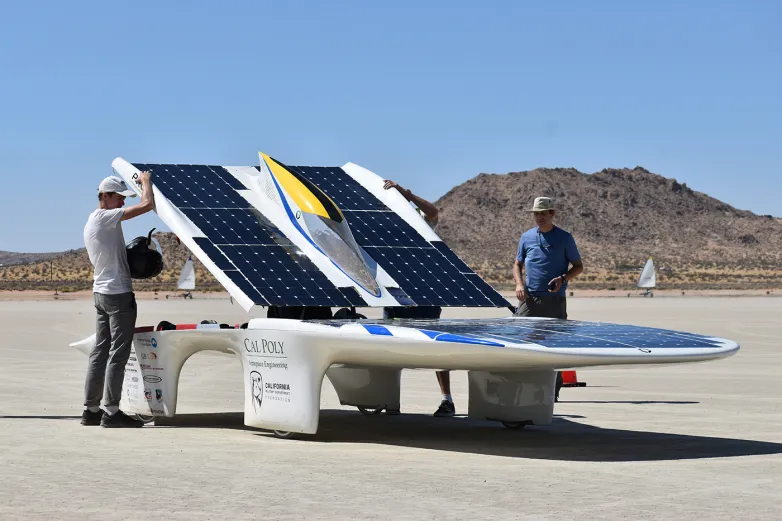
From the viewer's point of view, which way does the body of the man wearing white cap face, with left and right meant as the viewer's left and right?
facing to the right of the viewer

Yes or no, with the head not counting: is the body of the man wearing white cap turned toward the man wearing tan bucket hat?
yes
